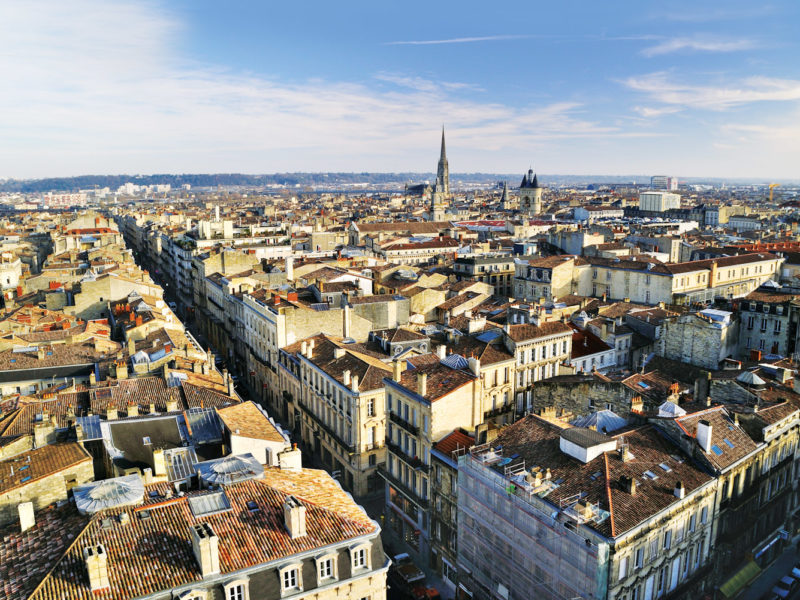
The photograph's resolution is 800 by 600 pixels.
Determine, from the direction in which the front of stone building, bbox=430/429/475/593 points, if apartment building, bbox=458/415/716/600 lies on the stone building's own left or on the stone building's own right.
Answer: on the stone building's own left

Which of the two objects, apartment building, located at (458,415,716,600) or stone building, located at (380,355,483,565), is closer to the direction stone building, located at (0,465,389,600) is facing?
the apartment building

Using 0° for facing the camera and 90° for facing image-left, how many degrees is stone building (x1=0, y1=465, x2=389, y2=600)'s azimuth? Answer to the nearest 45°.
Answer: approximately 315°

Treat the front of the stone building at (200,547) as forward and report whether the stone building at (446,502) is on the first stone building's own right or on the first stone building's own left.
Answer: on the first stone building's own left

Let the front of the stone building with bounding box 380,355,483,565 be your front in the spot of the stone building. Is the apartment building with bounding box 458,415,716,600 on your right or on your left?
on your left

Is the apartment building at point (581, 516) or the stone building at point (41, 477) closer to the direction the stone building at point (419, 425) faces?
the stone building

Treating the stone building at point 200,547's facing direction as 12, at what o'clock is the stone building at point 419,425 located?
the stone building at point 419,425 is roughly at 9 o'clock from the stone building at point 200,547.

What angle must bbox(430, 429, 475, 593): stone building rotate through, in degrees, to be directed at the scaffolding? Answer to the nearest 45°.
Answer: approximately 90° to its left

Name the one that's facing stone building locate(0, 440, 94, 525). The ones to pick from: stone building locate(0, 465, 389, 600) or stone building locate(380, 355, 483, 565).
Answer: stone building locate(380, 355, 483, 565)

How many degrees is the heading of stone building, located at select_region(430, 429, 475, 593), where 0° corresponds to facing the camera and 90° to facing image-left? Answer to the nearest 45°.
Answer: approximately 45°
